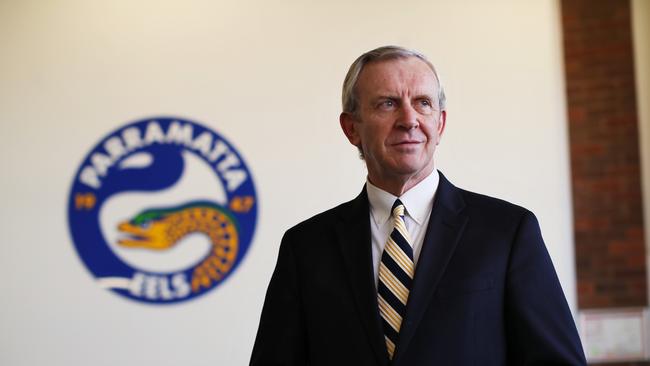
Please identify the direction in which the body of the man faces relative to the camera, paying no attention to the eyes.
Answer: toward the camera
